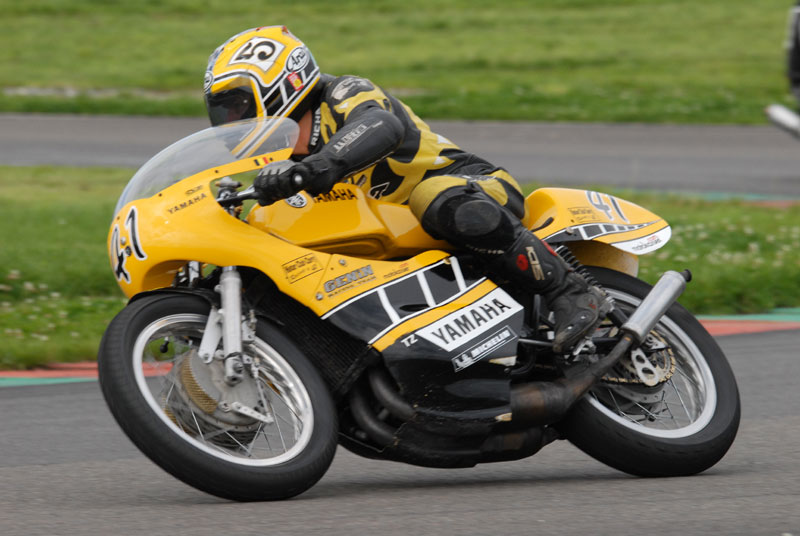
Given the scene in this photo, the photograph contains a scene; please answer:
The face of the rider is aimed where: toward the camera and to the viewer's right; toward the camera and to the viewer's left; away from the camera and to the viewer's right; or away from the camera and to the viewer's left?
toward the camera and to the viewer's left

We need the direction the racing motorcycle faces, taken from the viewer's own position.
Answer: facing the viewer and to the left of the viewer
